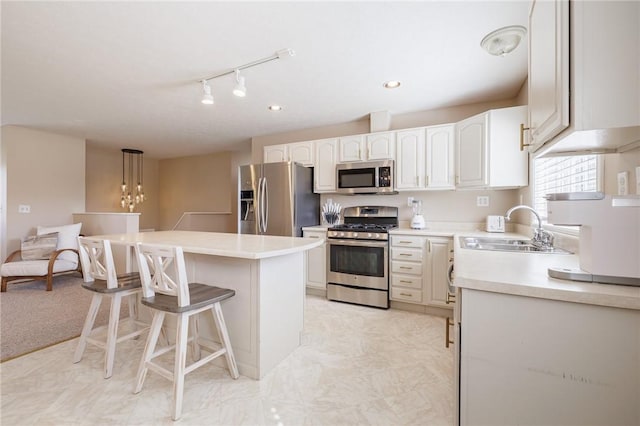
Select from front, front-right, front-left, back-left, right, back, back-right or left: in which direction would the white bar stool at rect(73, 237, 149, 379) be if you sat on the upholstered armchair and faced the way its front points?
front-left

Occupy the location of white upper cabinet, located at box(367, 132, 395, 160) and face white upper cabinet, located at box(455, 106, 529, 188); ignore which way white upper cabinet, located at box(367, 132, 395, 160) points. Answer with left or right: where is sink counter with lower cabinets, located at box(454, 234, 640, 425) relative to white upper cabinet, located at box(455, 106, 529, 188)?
right

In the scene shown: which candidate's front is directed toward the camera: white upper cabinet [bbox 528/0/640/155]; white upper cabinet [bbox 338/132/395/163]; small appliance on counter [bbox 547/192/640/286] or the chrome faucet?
white upper cabinet [bbox 338/132/395/163]

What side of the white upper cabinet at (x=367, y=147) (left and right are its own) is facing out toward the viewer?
front

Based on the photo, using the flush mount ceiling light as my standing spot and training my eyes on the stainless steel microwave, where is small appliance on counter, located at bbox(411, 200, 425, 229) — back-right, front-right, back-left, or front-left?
front-right

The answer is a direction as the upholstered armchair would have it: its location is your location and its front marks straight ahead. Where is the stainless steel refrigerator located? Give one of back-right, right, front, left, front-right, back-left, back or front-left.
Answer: left

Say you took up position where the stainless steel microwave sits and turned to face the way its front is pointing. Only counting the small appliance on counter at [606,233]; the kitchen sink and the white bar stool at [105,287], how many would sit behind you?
0

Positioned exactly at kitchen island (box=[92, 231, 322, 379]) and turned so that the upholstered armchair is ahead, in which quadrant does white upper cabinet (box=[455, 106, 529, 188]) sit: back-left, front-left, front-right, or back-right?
back-right

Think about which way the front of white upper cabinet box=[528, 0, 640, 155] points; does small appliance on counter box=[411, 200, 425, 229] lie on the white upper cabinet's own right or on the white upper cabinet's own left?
on the white upper cabinet's own right

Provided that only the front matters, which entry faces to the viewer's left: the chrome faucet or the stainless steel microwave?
the chrome faucet

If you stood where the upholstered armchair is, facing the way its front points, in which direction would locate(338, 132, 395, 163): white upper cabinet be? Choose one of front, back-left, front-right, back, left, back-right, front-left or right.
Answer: left

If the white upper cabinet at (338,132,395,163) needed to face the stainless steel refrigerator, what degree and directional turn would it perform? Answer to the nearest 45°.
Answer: approximately 90° to its right

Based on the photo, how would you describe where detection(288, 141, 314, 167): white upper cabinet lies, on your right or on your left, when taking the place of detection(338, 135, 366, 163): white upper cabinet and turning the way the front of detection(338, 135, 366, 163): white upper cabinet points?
on your right
